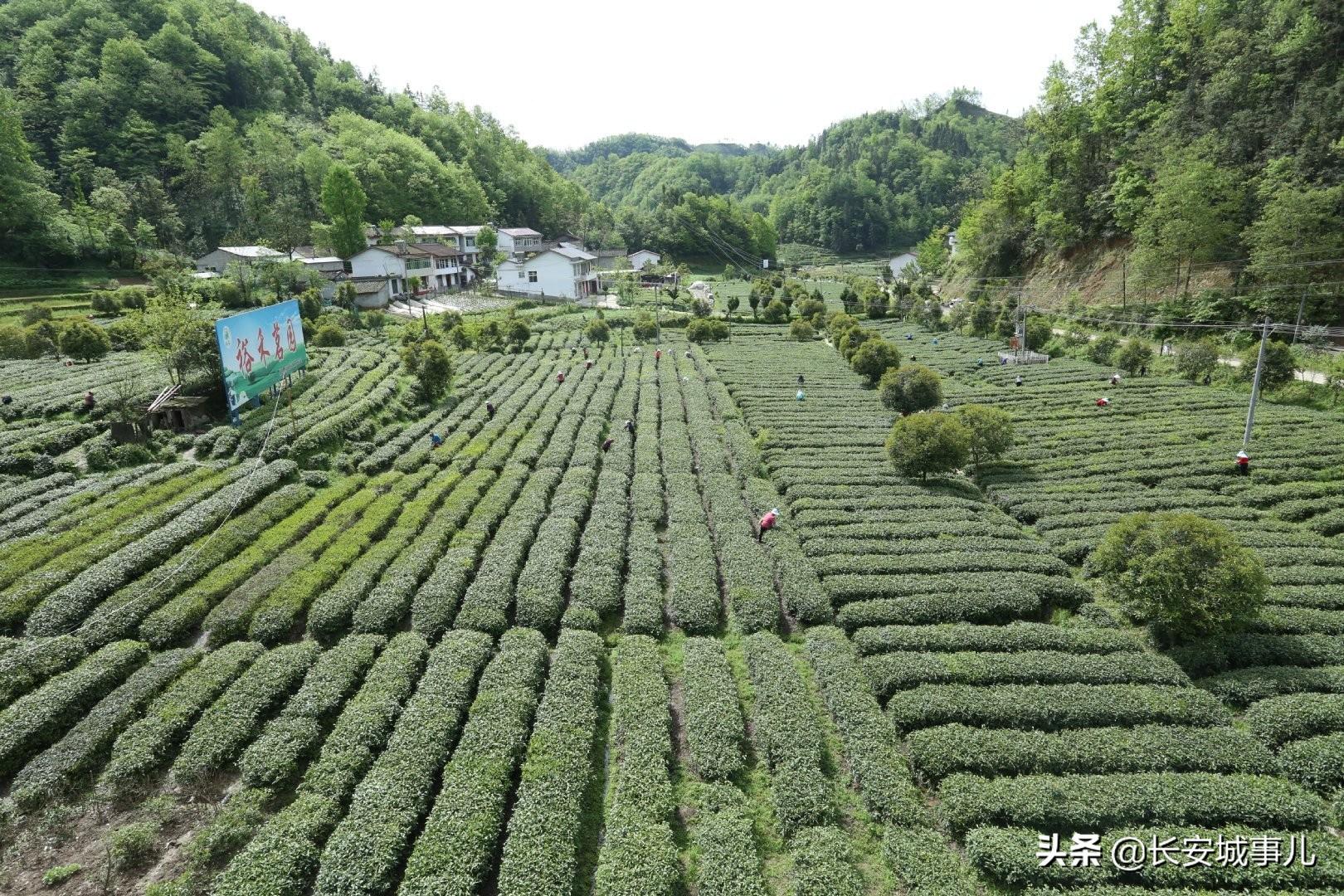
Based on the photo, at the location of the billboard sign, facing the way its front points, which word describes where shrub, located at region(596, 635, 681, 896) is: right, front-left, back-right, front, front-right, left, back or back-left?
front-right

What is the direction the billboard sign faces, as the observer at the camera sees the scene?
facing the viewer and to the right of the viewer

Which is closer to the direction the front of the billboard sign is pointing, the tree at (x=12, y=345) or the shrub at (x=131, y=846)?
the shrub

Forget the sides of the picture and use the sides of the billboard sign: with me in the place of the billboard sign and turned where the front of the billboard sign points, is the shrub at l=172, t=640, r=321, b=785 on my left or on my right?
on my right

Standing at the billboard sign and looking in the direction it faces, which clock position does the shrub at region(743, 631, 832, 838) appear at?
The shrub is roughly at 1 o'clock from the billboard sign.

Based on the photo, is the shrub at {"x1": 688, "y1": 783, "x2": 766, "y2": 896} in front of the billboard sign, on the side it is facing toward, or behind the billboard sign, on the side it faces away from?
in front

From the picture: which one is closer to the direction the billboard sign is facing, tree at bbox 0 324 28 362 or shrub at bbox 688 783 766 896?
the shrub

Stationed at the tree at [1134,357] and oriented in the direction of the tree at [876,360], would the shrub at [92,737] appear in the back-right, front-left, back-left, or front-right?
front-left

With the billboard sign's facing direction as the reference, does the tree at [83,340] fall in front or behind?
behind

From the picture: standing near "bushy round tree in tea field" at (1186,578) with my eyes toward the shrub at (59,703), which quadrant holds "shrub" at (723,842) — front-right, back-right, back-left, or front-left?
front-left

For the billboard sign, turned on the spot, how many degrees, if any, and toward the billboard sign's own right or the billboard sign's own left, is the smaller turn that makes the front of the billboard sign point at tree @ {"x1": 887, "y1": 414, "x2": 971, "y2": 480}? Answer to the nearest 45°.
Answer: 0° — it already faces it

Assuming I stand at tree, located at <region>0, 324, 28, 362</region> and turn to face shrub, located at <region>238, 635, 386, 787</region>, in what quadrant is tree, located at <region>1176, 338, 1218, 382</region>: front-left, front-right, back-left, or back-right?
front-left

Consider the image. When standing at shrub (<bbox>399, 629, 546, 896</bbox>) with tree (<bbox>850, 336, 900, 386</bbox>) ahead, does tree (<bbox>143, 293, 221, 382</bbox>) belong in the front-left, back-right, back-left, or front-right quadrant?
front-left

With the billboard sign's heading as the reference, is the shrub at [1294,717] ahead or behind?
ahead

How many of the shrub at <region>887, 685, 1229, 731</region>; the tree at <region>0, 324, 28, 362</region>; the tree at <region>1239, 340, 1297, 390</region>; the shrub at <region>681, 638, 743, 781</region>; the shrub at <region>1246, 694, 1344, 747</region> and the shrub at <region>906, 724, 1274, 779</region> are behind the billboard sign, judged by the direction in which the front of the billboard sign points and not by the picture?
1

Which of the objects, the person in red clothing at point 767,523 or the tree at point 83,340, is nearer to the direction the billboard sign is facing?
the person in red clothing
